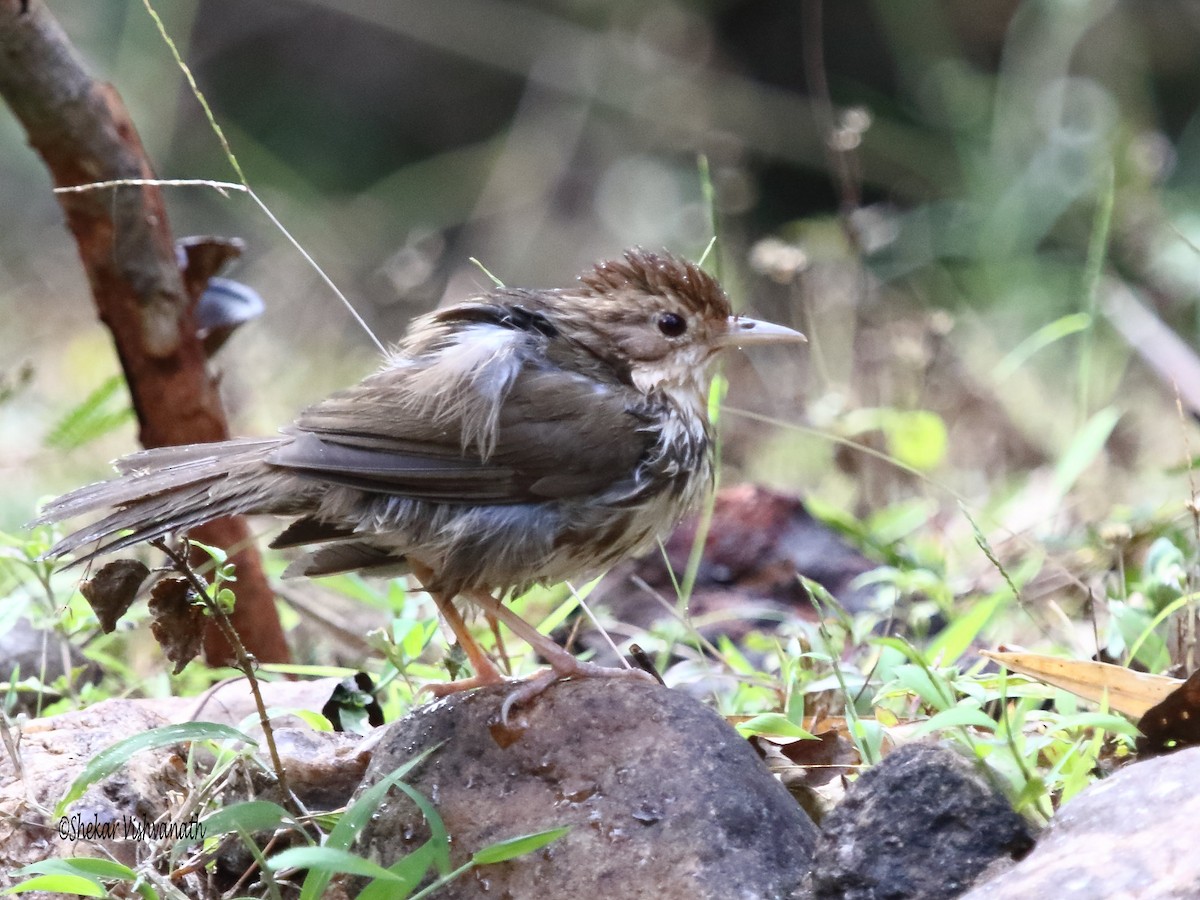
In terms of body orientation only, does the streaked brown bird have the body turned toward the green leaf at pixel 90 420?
no

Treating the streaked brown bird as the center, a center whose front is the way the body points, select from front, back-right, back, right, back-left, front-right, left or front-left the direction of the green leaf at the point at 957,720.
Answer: front-right

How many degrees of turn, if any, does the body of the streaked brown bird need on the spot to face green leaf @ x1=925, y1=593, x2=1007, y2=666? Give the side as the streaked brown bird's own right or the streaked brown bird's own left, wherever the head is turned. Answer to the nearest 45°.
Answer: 0° — it already faces it

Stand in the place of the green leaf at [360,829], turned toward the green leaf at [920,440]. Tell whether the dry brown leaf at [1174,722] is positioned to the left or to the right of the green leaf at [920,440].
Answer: right

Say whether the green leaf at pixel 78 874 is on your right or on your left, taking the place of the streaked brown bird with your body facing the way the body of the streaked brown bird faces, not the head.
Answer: on your right

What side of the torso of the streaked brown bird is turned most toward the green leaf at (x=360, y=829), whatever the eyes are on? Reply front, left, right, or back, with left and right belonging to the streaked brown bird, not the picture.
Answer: right

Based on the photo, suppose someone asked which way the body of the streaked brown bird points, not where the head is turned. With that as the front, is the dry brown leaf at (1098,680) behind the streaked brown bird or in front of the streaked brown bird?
in front

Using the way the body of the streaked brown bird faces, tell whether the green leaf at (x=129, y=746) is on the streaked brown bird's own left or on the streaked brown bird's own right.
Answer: on the streaked brown bird's own right

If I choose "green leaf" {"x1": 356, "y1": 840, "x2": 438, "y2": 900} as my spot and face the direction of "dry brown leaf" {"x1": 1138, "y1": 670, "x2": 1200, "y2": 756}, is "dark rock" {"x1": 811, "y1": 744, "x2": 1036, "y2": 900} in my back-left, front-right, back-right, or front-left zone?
front-right

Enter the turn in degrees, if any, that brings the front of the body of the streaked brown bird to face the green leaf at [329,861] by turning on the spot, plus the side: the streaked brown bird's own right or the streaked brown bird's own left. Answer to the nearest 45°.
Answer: approximately 90° to the streaked brown bird's own right

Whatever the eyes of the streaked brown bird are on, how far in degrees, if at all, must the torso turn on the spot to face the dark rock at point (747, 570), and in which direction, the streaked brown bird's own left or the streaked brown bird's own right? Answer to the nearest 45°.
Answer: approximately 45° to the streaked brown bird's own left

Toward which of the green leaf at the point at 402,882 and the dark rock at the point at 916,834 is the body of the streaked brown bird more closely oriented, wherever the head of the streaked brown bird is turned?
the dark rock

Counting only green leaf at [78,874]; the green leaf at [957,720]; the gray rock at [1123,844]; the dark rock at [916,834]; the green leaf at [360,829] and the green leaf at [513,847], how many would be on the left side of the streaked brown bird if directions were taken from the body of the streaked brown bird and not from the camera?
0

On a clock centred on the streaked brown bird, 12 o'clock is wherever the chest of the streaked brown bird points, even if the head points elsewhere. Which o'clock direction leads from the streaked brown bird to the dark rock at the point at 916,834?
The dark rock is roughly at 2 o'clock from the streaked brown bird.

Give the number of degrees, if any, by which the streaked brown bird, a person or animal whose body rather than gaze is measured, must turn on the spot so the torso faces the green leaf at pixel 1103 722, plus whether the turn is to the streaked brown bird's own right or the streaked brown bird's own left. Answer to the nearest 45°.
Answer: approximately 45° to the streaked brown bird's own right

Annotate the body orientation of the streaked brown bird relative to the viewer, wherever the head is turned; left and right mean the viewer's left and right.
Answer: facing to the right of the viewer

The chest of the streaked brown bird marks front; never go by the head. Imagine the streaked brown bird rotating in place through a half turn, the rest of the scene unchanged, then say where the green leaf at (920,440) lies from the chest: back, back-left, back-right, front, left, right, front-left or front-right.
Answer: back-right

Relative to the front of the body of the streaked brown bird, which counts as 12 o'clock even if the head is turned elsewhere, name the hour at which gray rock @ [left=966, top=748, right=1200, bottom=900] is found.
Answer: The gray rock is roughly at 2 o'clock from the streaked brown bird.
